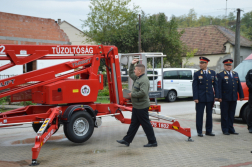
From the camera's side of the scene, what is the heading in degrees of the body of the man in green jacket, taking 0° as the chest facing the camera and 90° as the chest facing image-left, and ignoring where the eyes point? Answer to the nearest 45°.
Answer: approximately 90°

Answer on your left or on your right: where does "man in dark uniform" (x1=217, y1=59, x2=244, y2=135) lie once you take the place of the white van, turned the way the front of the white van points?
on your right

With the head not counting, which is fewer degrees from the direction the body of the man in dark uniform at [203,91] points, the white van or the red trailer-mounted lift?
the red trailer-mounted lift

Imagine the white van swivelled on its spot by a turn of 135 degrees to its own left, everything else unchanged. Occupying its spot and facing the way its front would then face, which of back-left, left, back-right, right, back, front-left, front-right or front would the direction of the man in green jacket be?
left

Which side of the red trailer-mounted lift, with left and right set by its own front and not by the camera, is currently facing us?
left

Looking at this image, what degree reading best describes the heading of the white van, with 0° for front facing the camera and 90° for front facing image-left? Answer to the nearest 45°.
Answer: approximately 225°

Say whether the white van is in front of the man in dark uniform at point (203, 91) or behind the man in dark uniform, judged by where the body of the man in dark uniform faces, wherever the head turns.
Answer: behind

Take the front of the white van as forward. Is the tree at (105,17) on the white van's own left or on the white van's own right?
on the white van's own left
